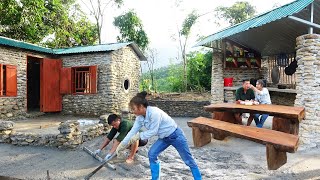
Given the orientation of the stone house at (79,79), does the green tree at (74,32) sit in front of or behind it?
behind

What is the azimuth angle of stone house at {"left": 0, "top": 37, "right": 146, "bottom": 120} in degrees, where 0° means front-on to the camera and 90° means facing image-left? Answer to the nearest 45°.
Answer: approximately 0°

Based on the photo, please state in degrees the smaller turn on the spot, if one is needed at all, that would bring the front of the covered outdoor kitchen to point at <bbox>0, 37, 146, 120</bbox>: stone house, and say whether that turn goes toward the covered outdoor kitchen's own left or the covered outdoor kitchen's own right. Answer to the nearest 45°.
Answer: approximately 45° to the covered outdoor kitchen's own right

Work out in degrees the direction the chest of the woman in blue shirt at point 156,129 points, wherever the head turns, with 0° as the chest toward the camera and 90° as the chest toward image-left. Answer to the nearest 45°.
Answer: approximately 90°

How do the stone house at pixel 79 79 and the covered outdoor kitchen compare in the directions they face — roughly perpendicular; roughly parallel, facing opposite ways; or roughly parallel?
roughly perpendicular

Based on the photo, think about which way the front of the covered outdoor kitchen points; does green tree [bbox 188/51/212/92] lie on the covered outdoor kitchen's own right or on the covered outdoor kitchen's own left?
on the covered outdoor kitchen's own right

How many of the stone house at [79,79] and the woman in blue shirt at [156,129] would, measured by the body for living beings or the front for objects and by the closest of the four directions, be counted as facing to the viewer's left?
1

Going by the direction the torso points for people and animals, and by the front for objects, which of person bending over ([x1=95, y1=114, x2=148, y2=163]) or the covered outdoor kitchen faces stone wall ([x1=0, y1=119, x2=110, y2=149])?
the person bending over

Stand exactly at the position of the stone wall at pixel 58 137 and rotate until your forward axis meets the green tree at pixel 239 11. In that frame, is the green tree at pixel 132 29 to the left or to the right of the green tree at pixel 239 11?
left

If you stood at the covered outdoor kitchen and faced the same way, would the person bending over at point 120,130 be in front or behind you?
in front

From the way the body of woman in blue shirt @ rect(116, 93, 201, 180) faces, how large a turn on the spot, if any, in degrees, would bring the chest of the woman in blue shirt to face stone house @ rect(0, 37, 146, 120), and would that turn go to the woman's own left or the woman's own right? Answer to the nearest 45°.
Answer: approximately 45° to the woman's own right
